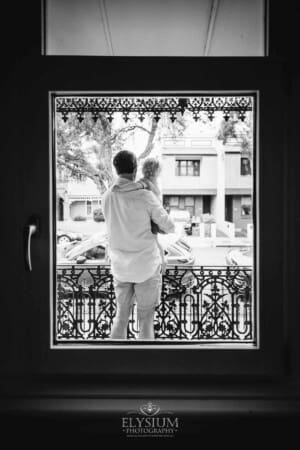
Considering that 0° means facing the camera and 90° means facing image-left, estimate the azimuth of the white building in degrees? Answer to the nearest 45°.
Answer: approximately 0°

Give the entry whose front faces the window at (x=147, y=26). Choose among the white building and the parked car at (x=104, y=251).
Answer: the white building

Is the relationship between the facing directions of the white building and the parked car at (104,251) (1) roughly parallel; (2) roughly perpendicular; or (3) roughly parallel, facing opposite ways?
roughly perpendicular

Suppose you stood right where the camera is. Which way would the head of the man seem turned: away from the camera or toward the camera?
away from the camera

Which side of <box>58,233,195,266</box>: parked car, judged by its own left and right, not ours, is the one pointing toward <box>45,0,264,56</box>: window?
left
